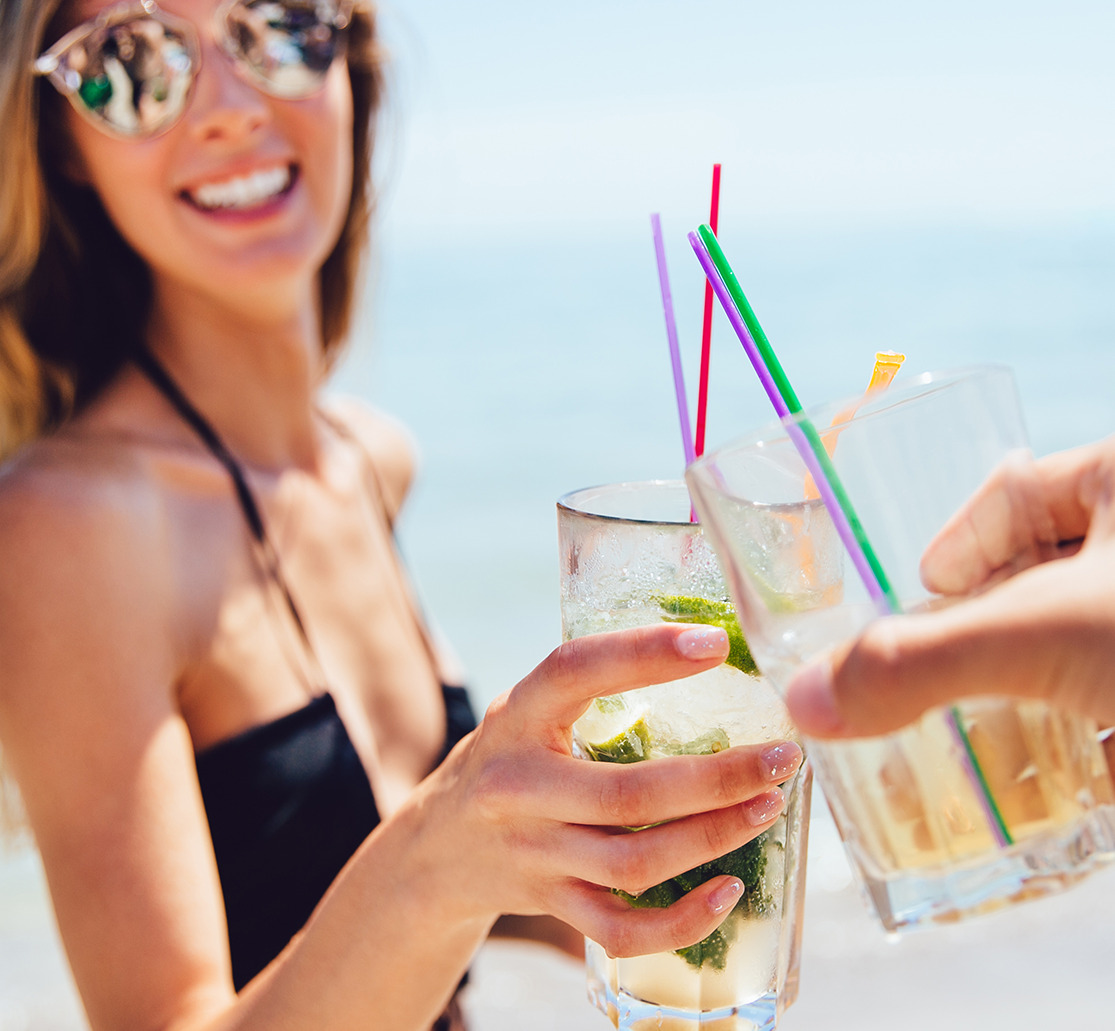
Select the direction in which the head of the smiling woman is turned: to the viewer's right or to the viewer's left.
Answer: to the viewer's right

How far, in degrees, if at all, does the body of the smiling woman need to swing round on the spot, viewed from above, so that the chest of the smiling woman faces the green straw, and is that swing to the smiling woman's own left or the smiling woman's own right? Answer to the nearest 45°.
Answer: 0° — they already face it

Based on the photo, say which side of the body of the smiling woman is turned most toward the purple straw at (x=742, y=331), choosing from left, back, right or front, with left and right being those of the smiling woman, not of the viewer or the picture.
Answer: front

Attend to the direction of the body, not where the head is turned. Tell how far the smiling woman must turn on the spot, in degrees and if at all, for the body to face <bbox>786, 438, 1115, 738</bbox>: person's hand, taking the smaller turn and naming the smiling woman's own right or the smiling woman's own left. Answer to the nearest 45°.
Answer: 0° — they already face it

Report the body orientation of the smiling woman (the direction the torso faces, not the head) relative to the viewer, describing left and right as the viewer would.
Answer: facing the viewer and to the right of the viewer
